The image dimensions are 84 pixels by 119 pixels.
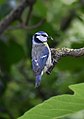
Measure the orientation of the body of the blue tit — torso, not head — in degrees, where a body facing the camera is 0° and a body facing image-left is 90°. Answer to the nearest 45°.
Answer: approximately 225°

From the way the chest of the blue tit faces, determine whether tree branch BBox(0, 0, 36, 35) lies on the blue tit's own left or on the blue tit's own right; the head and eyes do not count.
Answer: on the blue tit's own left
